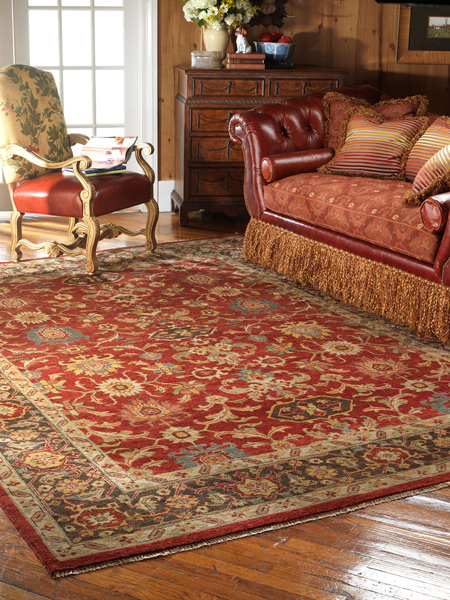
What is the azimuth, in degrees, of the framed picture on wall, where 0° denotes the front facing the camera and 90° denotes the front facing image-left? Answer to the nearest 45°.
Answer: approximately 0°

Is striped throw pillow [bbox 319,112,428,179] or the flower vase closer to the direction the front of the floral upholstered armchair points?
the striped throw pillow

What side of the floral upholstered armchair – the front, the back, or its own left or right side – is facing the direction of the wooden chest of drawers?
left

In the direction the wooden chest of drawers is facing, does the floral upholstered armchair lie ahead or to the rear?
ahead

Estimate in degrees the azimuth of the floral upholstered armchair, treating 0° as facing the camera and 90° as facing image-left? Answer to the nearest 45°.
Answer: approximately 315°

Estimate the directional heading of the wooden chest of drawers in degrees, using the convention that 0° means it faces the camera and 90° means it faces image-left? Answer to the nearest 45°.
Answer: approximately 0°

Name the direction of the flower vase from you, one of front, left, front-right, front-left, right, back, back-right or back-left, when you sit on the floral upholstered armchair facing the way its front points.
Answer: left

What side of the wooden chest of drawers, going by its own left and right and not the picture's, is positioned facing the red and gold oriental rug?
front

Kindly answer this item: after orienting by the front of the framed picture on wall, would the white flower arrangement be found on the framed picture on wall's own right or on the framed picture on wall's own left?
on the framed picture on wall's own right

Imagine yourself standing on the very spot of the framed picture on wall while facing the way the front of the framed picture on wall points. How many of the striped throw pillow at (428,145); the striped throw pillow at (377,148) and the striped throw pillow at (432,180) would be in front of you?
3

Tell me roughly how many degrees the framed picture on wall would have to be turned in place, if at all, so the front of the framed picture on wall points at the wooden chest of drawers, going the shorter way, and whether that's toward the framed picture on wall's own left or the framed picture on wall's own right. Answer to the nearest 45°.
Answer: approximately 45° to the framed picture on wall's own right

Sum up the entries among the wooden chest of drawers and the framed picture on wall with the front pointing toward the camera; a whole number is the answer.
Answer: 2

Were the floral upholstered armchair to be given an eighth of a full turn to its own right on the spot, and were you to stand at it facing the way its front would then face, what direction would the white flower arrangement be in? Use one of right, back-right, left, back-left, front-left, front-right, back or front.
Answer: back-left
